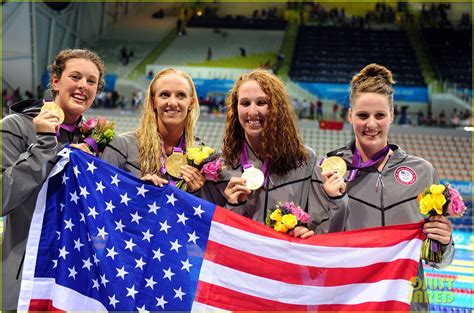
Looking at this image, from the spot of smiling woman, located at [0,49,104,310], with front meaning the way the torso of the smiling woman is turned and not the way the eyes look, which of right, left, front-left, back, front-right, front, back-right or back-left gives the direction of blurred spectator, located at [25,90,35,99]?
back-left

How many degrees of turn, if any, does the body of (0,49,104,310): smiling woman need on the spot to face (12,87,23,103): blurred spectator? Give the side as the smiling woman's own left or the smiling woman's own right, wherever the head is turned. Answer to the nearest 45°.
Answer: approximately 135° to the smiling woman's own left

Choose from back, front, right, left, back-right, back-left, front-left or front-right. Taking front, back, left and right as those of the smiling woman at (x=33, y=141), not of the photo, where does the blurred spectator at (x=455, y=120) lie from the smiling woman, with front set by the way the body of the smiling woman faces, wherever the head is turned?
left

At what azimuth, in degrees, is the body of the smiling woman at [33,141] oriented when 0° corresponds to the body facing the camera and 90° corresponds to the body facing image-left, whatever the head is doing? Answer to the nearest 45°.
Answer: approximately 315°

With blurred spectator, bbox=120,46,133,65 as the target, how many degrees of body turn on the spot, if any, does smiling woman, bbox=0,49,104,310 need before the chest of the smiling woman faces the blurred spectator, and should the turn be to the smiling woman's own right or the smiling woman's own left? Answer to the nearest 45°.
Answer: approximately 135° to the smiling woman's own left

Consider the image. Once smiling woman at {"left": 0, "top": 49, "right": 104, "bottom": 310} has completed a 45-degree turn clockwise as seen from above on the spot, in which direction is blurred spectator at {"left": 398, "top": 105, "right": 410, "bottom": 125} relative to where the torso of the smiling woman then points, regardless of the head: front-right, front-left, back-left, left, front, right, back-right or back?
back-left

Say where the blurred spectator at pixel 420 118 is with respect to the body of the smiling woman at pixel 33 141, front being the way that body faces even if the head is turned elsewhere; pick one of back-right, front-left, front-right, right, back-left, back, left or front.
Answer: left
